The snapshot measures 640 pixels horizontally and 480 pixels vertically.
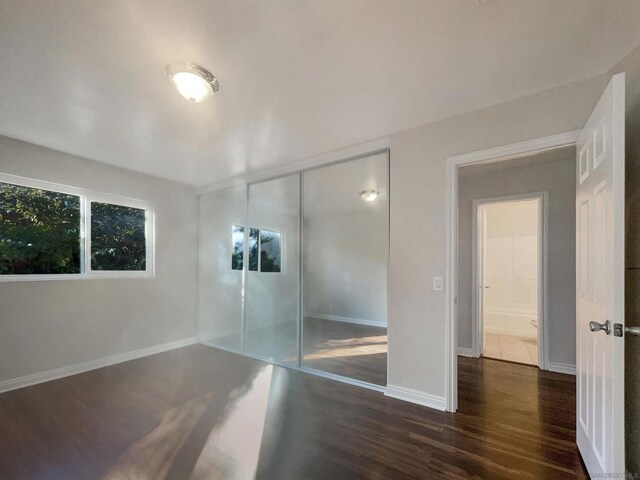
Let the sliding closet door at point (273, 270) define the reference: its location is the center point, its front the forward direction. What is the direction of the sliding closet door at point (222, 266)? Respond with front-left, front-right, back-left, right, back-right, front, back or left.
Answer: right

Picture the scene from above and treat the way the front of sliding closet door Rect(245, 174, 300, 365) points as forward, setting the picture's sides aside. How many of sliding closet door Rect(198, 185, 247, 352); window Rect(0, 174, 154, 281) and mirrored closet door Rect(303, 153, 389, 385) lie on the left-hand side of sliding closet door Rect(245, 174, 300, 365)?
1

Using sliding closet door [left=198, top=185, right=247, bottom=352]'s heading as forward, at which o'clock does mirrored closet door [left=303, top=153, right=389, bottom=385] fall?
The mirrored closet door is roughly at 9 o'clock from the sliding closet door.

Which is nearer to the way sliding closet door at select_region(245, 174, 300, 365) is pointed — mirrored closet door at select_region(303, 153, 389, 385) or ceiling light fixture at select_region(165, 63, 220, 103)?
the ceiling light fixture

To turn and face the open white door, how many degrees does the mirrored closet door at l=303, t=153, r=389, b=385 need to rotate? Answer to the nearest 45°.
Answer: approximately 90° to its left

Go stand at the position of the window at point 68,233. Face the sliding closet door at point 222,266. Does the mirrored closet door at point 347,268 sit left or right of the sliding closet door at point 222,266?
right

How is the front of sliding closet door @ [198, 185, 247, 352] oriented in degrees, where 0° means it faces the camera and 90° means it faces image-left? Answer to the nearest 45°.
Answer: approximately 45°

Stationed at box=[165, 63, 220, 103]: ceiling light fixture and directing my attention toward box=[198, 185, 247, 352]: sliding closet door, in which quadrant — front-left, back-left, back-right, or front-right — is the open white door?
back-right

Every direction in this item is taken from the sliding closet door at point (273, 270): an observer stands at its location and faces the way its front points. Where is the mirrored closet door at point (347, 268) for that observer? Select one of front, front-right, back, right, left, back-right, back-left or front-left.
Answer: left

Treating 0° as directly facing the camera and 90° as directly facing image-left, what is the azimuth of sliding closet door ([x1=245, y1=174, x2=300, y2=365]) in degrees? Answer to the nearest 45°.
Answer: approximately 45°

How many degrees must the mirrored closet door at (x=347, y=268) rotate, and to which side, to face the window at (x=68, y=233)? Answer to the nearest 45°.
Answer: approximately 45° to its right

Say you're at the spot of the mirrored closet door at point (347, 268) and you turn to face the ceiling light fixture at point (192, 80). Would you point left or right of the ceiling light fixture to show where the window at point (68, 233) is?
right
